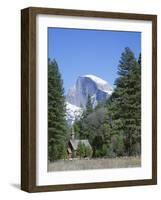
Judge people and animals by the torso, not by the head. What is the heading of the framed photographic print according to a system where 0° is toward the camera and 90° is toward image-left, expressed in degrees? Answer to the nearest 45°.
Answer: approximately 315°
